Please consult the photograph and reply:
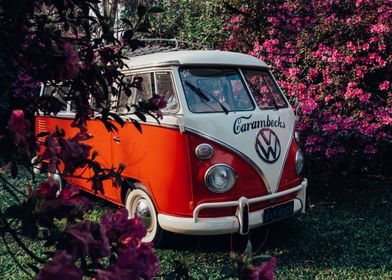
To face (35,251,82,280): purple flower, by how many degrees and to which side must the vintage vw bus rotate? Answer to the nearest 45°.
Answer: approximately 45° to its right

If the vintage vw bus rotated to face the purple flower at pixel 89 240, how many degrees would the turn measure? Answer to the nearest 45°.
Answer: approximately 45° to its right

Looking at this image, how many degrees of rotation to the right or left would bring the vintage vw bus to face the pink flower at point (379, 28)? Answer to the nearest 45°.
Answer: approximately 90° to its left

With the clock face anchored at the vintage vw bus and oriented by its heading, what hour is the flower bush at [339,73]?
The flower bush is roughly at 9 o'clock from the vintage vw bus.

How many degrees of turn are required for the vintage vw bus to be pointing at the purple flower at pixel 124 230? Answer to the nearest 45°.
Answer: approximately 45° to its right

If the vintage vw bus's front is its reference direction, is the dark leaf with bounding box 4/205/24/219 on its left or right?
on its right

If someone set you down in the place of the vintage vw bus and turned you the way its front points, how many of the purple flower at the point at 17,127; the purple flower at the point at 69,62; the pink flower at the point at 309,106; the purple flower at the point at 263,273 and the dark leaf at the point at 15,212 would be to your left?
1

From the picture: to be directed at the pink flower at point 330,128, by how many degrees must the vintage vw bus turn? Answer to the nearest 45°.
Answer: approximately 90° to its left

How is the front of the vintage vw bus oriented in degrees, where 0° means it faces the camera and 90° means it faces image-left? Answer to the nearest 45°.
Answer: approximately 315°

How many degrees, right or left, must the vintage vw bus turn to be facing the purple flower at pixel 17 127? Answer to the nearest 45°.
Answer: approximately 45° to its right

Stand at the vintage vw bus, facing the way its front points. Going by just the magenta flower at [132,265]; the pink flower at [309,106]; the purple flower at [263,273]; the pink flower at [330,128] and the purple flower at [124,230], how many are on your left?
2

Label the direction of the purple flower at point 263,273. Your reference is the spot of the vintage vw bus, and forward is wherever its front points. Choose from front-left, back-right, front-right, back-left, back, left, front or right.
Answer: front-right

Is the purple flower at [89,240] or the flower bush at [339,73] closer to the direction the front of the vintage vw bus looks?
the purple flower
